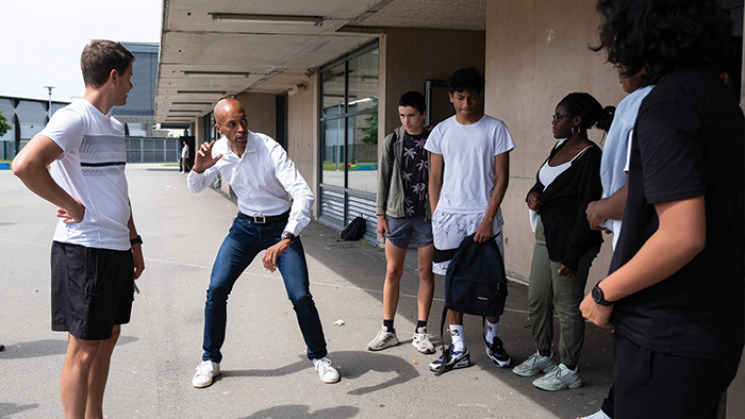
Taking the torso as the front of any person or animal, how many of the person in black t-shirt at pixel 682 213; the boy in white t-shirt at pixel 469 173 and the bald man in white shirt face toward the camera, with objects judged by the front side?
2

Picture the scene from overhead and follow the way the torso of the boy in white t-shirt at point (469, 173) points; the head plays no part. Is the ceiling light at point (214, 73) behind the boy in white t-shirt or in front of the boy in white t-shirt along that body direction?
behind

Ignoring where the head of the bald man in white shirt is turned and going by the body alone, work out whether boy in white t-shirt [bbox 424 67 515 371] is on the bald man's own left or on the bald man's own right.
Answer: on the bald man's own left

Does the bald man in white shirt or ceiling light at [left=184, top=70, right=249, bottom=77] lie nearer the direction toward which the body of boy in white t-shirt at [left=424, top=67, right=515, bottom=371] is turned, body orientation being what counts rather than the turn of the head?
the bald man in white shirt

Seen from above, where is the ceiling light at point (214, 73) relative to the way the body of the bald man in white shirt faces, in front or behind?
behind

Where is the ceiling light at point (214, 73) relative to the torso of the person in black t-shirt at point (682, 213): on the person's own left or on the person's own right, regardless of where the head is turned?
on the person's own right

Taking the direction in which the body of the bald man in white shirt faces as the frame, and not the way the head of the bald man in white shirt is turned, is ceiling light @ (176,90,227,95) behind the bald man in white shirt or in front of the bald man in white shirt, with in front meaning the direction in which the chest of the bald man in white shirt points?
behind

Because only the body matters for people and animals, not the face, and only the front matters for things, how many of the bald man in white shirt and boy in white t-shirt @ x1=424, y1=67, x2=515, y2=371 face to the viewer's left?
0

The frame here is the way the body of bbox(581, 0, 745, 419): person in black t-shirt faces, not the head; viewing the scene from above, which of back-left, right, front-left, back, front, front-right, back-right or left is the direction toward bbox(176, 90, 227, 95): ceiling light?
front-right

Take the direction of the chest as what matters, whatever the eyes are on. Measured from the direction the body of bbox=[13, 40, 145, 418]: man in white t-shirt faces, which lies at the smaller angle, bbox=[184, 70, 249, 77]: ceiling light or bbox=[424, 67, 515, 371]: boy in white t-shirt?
the boy in white t-shirt

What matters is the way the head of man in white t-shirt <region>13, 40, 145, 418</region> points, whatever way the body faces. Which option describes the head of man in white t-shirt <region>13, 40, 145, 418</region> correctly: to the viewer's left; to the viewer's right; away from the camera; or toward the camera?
to the viewer's right

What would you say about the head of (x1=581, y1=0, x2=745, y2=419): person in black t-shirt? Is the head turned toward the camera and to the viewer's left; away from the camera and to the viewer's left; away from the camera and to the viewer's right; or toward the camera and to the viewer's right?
away from the camera and to the viewer's left

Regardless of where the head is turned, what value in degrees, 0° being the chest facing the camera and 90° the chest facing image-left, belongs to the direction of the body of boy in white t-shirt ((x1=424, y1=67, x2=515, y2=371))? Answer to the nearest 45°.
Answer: approximately 0°

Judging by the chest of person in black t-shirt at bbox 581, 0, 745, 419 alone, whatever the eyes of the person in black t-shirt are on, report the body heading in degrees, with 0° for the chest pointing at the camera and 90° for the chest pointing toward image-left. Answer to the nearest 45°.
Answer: approximately 90°
